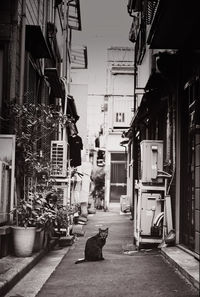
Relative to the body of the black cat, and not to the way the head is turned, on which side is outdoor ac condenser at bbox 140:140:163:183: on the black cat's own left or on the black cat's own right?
on the black cat's own left

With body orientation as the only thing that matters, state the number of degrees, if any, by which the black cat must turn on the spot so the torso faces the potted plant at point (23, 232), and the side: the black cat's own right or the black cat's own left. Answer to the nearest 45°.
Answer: approximately 135° to the black cat's own right
